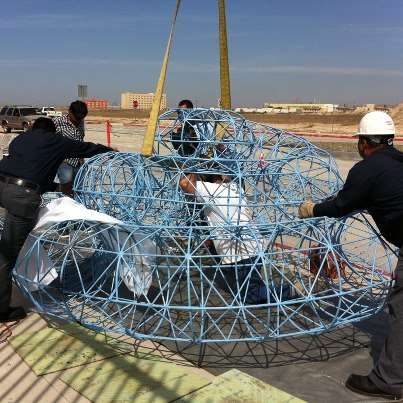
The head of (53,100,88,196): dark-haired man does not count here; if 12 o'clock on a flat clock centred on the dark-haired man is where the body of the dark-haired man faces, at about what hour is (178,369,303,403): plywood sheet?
The plywood sheet is roughly at 1 o'clock from the dark-haired man.

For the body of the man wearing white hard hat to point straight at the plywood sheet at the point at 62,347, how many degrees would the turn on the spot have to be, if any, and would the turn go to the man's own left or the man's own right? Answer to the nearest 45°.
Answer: approximately 45° to the man's own left

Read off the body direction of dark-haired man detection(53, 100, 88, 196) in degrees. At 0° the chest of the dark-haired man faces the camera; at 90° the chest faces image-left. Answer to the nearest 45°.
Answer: approximately 315°

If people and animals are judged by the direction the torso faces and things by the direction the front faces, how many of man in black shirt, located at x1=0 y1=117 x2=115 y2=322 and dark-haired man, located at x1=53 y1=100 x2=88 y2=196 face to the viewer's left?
0

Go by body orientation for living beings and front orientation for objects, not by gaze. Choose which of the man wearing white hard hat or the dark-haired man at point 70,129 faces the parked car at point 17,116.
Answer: the man wearing white hard hat

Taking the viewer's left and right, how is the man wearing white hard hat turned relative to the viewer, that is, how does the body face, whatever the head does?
facing away from the viewer and to the left of the viewer

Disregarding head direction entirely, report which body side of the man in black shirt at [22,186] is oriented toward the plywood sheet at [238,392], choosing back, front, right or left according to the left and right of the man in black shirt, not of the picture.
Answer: right

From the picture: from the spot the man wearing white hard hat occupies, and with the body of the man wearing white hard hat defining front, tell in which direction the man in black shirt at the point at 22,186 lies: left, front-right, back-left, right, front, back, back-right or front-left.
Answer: front-left

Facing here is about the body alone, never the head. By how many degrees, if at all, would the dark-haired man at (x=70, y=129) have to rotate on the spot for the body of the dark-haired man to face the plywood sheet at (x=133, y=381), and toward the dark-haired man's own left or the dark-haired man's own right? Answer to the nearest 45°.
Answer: approximately 45° to the dark-haired man's own right

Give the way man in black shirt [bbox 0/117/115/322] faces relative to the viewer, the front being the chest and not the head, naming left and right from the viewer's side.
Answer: facing away from the viewer and to the right of the viewer

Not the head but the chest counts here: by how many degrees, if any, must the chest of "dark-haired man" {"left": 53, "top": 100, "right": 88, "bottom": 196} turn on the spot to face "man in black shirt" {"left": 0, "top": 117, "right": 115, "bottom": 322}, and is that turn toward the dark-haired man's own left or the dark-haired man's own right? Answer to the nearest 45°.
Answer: approximately 45° to the dark-haired man's own right

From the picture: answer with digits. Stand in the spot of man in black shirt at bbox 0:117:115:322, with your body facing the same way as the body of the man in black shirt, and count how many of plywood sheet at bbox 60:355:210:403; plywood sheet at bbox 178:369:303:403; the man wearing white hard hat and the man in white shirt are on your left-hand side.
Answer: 0

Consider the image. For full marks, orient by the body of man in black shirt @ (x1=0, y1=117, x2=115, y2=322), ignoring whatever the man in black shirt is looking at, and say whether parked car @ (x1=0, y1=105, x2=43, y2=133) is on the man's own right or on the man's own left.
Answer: on the man's own left

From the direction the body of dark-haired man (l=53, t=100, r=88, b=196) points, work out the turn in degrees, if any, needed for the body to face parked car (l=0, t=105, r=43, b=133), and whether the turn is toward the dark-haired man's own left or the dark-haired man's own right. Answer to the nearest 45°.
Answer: approximately 135° to the dark-haired man's own left
